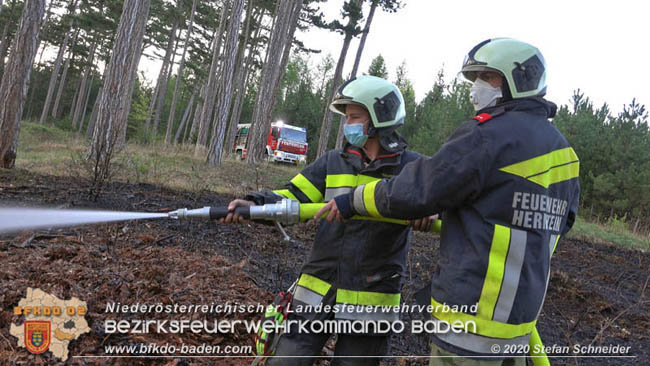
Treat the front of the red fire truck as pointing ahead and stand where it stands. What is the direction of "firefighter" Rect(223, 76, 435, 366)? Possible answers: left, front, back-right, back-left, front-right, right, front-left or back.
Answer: front-right

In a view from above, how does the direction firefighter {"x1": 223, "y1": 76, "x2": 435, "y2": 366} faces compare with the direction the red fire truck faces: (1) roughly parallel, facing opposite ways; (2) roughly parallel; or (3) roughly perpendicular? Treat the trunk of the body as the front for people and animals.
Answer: roughly perpendicular

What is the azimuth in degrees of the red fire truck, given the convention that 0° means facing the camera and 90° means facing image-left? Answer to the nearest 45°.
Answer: approximately 315°

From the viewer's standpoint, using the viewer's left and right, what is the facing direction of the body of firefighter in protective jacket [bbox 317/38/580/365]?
facing away from the viewer and to the left of the viewer

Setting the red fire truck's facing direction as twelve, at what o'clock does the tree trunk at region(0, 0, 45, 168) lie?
The tree trunk is roughly at 2 o'clock from the red fire truck.

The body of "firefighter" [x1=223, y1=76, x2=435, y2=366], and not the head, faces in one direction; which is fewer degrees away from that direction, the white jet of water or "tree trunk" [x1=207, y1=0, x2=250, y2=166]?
the white jet of water

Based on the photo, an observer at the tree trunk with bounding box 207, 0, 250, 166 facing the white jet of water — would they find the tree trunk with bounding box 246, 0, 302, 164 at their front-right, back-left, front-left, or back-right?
back-left

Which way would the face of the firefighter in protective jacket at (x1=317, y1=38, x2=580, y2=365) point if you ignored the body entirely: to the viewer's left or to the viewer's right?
to the viewer's left
